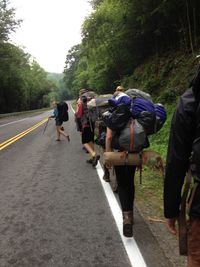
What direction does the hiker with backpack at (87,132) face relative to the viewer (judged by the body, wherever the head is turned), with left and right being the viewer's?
facing away from the viewer and to the left of the viewer

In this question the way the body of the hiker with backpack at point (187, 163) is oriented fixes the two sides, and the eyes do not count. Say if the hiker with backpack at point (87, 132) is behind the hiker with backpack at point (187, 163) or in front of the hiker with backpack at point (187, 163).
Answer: in front

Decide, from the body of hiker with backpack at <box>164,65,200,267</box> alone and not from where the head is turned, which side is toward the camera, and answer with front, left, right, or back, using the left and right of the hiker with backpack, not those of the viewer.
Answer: back

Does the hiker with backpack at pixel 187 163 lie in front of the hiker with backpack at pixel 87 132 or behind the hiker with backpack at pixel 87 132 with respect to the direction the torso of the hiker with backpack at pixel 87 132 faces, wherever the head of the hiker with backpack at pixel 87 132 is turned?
behind
